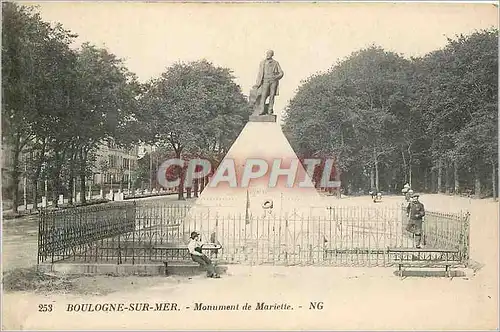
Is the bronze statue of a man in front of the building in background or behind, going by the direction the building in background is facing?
in front

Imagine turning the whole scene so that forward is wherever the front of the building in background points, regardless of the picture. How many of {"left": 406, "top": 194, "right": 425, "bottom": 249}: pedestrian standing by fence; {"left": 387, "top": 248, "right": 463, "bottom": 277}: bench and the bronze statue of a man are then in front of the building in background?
3

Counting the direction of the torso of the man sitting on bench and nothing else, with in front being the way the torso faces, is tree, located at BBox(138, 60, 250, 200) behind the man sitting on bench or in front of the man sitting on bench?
behind

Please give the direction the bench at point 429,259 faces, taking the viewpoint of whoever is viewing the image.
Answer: facing the viewer

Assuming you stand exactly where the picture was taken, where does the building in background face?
facing the viewer and to the right of the viewer

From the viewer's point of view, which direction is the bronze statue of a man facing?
toward the camera

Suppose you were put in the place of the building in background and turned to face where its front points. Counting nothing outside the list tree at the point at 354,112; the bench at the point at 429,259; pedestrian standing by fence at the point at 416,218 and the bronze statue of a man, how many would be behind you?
0

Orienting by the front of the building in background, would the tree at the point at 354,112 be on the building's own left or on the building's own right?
on the building's own left

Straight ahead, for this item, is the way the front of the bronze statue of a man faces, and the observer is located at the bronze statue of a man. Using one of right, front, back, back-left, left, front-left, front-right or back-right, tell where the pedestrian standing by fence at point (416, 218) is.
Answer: left

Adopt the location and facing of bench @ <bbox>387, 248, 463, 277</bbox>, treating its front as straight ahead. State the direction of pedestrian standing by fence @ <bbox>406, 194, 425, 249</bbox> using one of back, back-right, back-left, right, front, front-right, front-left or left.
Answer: back

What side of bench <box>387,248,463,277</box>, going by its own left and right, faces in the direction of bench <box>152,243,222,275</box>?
right

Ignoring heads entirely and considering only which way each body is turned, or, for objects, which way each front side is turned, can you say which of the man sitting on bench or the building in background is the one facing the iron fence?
the building in background

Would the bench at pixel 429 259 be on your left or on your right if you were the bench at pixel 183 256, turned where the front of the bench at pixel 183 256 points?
on your left

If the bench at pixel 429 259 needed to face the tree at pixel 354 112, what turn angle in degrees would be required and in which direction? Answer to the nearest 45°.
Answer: approximately 180°
